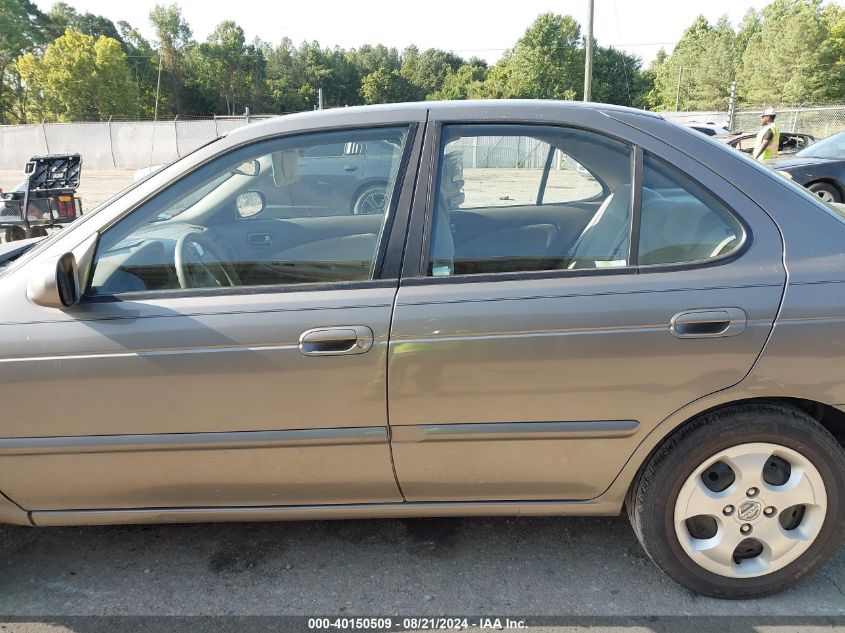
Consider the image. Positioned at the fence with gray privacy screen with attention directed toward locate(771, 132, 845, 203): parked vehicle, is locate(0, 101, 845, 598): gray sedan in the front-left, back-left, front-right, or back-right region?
front-right

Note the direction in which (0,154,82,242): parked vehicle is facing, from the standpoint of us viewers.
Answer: facing away from the viewer and to the left of the viewer

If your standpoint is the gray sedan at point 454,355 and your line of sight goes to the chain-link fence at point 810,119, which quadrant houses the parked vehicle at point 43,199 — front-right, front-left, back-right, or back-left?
front-left

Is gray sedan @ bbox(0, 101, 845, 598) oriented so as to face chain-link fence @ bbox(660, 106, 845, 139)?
no

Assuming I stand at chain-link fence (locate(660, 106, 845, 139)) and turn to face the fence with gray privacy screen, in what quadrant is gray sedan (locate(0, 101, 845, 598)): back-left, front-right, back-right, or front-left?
front-left

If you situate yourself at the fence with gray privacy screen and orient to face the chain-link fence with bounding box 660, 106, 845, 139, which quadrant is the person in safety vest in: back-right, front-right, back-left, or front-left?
front-right

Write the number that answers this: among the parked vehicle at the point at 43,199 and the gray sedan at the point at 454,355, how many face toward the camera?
0

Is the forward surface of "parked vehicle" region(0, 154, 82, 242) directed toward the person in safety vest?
no

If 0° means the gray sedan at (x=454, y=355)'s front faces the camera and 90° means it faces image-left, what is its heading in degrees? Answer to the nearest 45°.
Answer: approximately 90°

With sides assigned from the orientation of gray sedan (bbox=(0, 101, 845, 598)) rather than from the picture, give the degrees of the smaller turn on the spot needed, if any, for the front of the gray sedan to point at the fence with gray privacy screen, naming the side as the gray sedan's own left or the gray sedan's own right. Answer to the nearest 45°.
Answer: approximately 45° to the gray sedan's own right

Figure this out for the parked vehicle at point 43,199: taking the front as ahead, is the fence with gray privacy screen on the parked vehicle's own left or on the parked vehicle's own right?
on the parked vehicle's own right

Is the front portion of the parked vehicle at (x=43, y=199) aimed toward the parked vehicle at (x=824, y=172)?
no

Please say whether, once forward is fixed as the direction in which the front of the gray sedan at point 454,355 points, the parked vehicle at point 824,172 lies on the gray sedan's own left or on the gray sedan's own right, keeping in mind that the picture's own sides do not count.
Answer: on the gray sedan's own right
